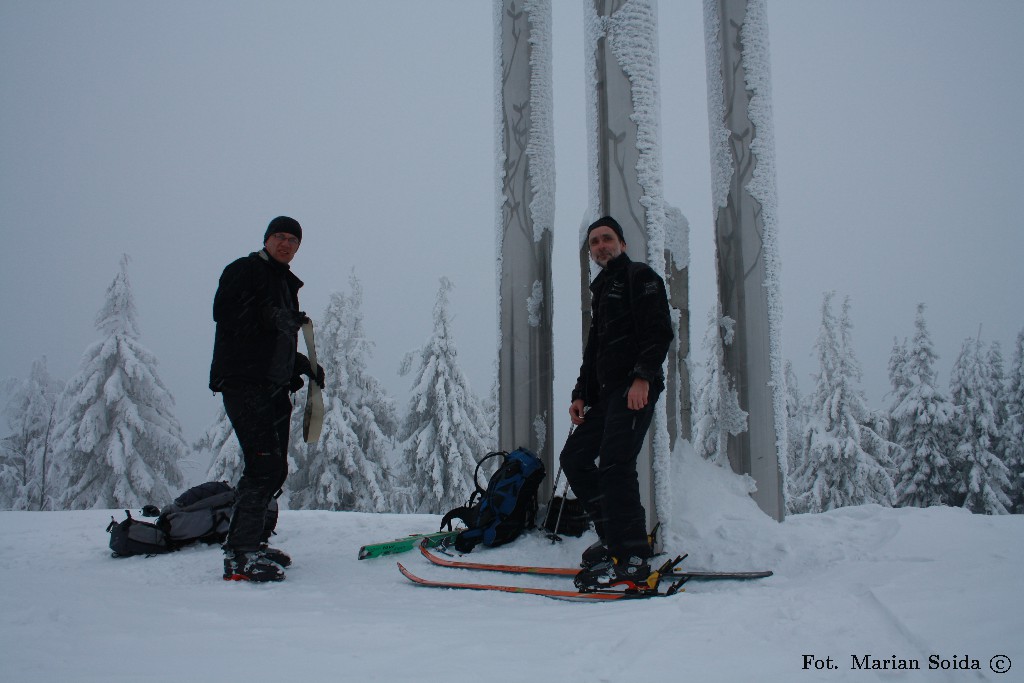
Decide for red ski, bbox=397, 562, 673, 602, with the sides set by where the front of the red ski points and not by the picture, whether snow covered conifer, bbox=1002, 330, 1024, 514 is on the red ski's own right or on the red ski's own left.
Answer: on the red ski's own right

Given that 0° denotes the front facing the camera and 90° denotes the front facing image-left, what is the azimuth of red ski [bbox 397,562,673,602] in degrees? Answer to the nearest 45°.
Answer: approximately 90°

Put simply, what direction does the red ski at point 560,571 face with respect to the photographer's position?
facing to the left of the viewer

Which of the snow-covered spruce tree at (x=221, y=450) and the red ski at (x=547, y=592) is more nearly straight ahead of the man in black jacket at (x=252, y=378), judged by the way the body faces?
the red ski

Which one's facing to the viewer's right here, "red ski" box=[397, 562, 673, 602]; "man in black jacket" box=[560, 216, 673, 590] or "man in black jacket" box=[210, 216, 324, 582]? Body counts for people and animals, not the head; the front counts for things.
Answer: "man in black jacket" box=[210, 216, 324, 582]

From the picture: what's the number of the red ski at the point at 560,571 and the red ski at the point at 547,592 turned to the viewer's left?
2

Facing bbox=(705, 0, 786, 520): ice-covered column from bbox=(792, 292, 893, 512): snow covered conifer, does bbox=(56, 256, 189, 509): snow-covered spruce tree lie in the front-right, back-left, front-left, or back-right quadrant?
front-right

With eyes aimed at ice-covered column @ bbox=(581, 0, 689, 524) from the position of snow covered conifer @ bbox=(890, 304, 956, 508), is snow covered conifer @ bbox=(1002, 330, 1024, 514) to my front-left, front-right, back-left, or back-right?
back-left

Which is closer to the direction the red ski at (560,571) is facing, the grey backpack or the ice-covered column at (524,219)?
the grey backpack
